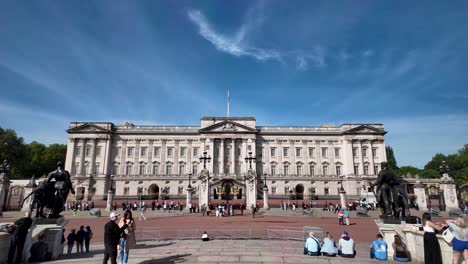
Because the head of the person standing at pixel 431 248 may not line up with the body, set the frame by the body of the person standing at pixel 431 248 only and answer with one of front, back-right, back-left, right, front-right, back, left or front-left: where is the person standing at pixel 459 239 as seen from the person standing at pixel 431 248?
front-right

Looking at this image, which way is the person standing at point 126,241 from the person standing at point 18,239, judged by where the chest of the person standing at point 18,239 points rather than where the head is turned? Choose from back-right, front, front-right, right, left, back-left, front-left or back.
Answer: right

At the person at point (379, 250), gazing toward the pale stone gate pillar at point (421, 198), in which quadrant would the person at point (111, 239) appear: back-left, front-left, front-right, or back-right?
back-left

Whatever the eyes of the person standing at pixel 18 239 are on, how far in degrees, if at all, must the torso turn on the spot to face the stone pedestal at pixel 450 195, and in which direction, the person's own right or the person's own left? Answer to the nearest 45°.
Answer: approximately 45° to the person's own right

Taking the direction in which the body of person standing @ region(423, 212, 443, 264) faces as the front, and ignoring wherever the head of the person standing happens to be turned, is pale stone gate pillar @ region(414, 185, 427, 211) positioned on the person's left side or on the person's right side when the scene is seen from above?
on the person's left side

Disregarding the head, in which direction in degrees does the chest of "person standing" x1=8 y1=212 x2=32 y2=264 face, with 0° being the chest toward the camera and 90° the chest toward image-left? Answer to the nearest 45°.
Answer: approximately 225°
